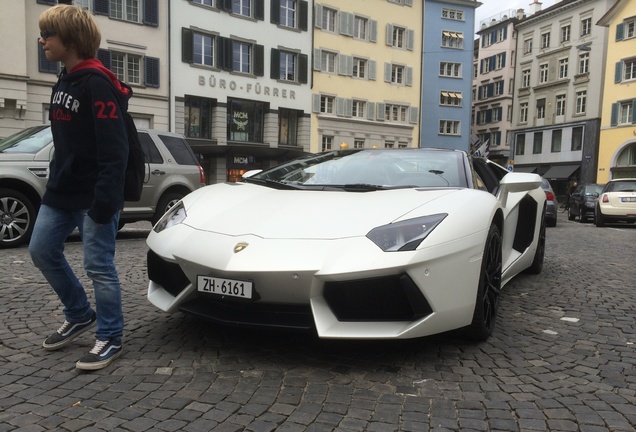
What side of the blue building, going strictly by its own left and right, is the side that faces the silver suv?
front

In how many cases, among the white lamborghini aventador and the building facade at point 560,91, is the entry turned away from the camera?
0

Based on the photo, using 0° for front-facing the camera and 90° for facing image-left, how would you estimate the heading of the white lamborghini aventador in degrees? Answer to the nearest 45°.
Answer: approximately 45°

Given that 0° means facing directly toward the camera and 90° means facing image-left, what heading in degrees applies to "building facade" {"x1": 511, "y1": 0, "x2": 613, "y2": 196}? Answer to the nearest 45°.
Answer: approximately 45°

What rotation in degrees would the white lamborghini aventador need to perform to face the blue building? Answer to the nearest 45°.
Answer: approximately 135° to its right

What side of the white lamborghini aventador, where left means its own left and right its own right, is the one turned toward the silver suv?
right

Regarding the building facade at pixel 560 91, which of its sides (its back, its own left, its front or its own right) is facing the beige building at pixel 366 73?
front

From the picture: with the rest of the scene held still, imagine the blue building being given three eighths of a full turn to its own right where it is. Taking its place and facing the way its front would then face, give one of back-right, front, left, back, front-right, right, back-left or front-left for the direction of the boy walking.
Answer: back-left

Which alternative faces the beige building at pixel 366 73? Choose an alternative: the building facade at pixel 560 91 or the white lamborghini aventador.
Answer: the building facade

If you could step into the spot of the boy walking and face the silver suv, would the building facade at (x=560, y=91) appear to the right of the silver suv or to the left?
right

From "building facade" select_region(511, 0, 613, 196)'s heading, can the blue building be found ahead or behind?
ahead

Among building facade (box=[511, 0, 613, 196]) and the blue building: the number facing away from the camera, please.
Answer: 0

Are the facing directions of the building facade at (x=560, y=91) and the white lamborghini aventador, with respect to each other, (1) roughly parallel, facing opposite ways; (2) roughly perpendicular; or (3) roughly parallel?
roughly parallel

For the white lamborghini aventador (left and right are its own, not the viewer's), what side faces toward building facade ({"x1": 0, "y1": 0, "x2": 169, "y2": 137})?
right

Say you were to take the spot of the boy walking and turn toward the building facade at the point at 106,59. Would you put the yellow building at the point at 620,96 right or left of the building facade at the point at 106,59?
right

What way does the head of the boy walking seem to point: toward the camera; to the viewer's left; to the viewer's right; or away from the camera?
to the viewer's left

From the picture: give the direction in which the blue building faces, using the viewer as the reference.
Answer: facing the viewer
